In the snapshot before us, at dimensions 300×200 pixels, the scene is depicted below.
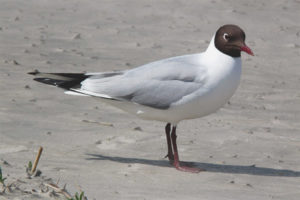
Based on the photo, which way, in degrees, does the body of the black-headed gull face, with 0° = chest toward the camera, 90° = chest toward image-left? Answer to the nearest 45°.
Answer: approximately 270°
